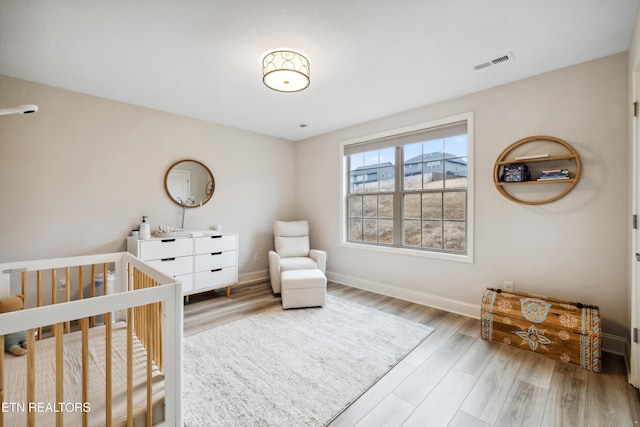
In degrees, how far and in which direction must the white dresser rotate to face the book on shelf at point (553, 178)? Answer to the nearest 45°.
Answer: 0° — it already faces it

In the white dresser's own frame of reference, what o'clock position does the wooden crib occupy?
The wooden crib is roughly at 2 o'clock from the white dresser.

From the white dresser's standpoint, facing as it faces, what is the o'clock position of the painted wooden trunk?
The painted wooden trunk is roughly at 12 o'clock from the white dresser.

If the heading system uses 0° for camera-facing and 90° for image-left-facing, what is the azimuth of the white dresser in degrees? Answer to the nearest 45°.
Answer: approximately 315°

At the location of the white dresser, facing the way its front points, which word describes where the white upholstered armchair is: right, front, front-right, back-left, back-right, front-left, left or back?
front-left

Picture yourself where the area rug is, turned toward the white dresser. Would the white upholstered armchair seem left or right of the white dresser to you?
right

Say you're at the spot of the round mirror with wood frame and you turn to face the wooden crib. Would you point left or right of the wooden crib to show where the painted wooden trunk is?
left
